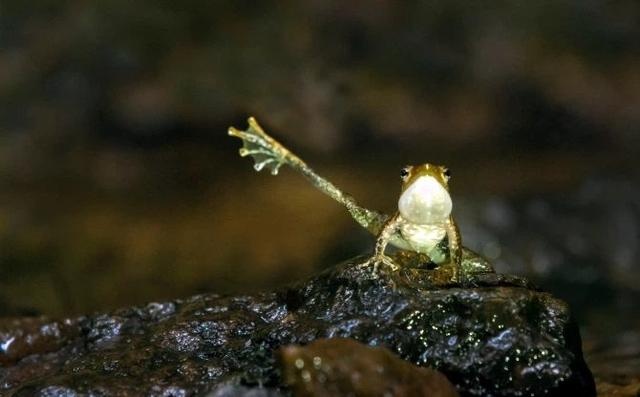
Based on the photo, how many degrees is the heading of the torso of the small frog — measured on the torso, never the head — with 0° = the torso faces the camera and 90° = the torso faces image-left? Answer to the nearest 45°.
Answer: approximately 0°
